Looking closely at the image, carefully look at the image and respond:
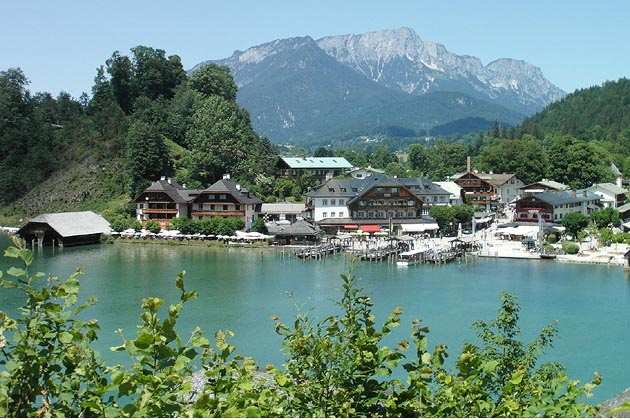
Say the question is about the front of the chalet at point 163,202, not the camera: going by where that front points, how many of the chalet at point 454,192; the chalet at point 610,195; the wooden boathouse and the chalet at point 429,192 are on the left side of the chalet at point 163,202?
3

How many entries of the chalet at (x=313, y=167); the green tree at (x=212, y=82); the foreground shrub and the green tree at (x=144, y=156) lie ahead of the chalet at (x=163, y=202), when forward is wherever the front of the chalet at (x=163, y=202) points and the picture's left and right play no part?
1

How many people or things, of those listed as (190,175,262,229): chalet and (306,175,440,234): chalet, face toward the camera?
2

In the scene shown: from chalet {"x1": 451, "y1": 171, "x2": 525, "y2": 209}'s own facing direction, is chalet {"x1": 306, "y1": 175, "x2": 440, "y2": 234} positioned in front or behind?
in front

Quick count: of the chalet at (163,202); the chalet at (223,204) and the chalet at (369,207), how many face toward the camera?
3

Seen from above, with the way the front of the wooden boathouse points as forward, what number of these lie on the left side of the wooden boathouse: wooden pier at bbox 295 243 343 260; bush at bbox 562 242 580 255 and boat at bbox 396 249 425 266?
3

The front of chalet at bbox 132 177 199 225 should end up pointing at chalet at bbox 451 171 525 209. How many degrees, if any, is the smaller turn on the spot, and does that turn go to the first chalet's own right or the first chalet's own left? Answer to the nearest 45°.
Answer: approximately 90° to the first chalet's own left

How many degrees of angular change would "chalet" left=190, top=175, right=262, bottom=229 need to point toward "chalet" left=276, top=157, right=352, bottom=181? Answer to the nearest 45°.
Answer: approximately 135° to its left

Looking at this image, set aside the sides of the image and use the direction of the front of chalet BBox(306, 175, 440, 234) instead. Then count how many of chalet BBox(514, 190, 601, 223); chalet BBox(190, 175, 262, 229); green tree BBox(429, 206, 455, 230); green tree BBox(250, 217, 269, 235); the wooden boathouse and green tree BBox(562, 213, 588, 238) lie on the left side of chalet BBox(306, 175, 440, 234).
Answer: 3

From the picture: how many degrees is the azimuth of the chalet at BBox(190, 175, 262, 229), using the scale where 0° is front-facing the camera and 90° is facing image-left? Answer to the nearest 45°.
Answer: approximately 0°

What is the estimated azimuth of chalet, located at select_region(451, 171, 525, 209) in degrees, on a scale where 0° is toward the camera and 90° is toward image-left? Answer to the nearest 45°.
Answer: approximately 45°

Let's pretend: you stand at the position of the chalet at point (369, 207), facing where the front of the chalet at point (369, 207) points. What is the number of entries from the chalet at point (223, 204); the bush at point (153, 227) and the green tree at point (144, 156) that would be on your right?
3

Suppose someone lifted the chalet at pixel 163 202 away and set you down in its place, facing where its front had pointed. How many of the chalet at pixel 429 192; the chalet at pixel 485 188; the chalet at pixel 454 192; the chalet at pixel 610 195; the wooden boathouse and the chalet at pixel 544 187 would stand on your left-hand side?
5

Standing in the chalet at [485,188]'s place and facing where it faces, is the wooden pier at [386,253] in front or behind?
in front

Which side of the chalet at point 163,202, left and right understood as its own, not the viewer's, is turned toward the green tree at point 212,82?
back

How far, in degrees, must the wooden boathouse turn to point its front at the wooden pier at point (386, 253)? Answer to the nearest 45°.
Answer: approximately 90° to its left
